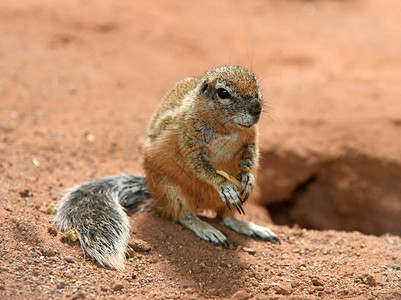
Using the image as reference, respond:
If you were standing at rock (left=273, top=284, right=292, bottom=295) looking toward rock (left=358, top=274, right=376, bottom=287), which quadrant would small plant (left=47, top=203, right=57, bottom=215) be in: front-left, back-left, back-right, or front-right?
back-left

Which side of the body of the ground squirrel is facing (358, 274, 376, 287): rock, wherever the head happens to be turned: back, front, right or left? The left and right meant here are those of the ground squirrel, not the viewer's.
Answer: front

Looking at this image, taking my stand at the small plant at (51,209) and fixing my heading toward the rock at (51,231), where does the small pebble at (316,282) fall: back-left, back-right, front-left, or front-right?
front-left

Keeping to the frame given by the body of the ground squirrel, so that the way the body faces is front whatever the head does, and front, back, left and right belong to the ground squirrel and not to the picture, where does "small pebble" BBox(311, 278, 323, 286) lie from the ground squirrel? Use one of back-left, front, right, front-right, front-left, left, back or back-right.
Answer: front

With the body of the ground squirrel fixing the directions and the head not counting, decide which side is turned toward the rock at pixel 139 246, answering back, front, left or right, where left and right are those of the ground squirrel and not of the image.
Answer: right

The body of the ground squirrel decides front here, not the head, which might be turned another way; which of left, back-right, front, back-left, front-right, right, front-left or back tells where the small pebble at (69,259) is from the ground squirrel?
right

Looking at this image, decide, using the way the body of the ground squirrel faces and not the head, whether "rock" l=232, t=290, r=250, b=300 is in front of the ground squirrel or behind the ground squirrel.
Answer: in front

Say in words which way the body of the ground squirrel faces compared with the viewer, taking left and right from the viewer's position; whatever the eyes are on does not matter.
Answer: facing the viewer and to the right of the viewer

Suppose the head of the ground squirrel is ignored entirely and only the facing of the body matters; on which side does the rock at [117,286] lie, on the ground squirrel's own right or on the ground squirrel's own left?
on the ground squirrel's own right

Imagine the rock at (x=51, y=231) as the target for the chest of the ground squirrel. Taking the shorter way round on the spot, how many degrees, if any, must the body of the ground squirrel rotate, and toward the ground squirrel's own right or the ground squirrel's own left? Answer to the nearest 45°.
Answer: approximately 90° to the ground squirrel's own right

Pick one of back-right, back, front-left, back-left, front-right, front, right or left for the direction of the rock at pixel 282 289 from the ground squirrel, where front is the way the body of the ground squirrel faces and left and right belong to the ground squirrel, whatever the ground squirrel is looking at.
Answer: front
